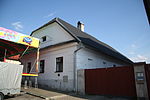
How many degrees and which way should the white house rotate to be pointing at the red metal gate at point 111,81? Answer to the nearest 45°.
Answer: approximately 90° to its left

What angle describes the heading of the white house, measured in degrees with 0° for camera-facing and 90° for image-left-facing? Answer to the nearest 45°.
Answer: approximately 45°

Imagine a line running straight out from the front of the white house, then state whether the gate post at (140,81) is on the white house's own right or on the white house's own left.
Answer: on the white house's own left
